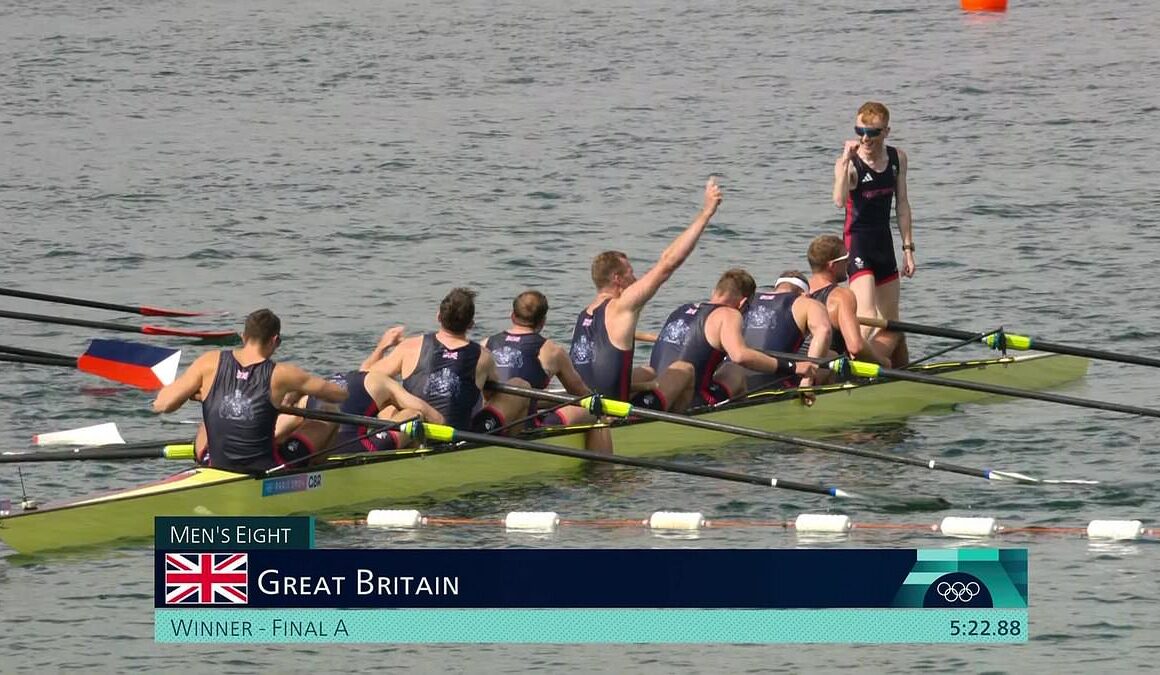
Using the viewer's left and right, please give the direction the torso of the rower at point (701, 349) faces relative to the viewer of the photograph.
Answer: facing away from the viewer and to the right of the viewer

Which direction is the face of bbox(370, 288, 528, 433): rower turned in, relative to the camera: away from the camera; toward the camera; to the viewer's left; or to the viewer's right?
away from the camera

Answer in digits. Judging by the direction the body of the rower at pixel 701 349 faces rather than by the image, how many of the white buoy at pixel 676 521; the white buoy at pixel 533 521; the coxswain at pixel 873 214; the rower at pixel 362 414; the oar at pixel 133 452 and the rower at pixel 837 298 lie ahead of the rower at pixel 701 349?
2

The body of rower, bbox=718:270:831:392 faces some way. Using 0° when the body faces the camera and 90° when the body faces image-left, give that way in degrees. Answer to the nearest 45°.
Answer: approximately 225°

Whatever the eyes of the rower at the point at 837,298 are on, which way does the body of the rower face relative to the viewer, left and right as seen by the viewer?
facing away from the viewer and to the right of the viewer

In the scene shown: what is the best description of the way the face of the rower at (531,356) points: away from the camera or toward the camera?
away from the camera

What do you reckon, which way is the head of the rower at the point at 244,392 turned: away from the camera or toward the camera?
away from the camera

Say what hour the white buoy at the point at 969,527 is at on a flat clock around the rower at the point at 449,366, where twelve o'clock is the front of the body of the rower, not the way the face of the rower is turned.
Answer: The white buoy is roughly at 2 o'clock from the rower.
